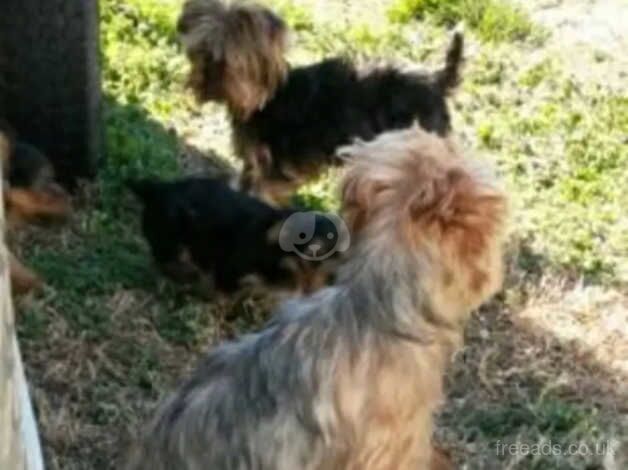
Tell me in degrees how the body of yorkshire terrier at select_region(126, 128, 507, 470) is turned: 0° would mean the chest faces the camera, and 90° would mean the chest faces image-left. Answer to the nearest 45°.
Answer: approximately 225°

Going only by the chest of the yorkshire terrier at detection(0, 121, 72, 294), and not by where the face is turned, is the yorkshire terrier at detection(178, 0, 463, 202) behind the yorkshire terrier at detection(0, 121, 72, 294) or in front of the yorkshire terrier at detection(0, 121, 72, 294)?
in front

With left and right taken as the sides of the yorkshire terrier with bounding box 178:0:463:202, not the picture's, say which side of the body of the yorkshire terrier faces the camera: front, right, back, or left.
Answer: left

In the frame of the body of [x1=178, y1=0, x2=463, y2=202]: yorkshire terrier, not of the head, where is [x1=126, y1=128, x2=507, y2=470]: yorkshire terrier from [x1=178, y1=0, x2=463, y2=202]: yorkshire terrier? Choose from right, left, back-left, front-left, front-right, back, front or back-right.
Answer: left

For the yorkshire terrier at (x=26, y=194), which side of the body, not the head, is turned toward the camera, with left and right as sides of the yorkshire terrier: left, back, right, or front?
right

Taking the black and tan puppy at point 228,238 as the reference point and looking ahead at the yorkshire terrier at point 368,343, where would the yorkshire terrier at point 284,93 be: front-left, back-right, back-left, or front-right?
back-left

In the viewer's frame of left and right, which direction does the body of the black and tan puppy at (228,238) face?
facing to the right of the viewer

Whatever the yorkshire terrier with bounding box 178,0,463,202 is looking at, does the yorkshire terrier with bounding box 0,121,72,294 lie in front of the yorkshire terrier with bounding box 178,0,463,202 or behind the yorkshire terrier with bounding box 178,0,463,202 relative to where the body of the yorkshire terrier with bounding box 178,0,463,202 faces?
in front

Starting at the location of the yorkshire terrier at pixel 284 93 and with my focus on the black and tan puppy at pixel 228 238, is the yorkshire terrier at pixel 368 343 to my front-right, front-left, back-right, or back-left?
front-left

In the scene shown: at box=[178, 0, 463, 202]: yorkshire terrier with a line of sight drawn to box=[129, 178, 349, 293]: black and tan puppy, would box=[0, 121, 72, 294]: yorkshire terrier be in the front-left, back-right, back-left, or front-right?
front-right
